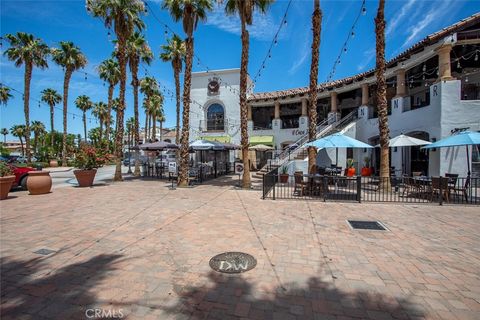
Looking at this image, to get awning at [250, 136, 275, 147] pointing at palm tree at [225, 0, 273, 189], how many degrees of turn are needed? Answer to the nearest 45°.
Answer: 0° — it already faces it

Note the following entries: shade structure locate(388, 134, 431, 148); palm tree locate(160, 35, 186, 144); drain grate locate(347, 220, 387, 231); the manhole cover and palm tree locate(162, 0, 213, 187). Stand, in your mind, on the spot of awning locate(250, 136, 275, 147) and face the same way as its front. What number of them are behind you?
0

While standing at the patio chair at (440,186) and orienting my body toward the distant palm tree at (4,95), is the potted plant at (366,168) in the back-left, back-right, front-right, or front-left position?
front-right

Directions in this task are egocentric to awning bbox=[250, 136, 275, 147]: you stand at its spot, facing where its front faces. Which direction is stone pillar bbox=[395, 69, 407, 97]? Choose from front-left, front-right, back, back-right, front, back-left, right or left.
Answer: front-left

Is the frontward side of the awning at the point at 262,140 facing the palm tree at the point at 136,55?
no

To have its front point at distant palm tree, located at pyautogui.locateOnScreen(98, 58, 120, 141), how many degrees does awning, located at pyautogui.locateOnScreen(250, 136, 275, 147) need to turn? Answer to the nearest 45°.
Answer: approximately 90° to its right

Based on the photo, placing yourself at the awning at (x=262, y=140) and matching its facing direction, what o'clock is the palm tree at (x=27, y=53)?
The palm tree is roughly at 3 o'clock from the awning.

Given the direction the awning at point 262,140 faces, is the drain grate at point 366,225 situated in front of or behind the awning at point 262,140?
in front

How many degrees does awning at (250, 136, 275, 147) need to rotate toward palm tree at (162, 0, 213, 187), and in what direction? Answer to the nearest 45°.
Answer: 0° — it already faces it

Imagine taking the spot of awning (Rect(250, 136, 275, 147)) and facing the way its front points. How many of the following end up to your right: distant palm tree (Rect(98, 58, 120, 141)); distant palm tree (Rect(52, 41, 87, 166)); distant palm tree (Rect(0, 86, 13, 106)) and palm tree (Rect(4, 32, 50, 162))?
4

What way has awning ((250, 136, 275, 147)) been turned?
toward the camera

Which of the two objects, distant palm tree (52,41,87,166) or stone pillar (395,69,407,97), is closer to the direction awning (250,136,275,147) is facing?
the stone pillar

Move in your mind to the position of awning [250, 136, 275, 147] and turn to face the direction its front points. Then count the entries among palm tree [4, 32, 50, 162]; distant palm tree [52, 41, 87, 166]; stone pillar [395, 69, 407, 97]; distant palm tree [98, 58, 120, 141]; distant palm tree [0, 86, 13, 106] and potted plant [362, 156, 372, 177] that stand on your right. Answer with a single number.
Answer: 4

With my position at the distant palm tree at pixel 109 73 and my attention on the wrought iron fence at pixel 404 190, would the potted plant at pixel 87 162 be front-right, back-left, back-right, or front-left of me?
front-right

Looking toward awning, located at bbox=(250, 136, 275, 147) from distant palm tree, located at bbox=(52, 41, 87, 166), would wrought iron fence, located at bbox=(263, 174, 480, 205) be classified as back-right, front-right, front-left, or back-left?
front-right

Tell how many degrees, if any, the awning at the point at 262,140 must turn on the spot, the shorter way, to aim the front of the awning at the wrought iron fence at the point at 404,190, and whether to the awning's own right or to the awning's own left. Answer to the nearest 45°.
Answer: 0° — it already faces it

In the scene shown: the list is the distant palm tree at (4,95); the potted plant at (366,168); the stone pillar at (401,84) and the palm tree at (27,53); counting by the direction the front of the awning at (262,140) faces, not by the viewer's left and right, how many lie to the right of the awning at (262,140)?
2

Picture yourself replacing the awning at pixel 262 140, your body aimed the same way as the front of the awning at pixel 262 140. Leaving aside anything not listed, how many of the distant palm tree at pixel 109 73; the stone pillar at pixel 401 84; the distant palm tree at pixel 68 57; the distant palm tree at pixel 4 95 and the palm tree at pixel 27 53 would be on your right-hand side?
4

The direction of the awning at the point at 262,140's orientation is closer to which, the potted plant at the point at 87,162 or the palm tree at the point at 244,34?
the palm tree

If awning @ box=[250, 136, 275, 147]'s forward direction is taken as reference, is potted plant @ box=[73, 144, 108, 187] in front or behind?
in front

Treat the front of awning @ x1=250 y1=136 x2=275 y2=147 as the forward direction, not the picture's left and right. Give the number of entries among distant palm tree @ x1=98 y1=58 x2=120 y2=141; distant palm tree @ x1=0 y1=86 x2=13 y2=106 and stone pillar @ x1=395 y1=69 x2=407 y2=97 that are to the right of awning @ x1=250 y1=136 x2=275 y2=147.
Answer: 2

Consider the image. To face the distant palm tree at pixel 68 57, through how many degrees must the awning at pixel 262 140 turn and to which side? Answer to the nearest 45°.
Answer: approximately 90° to its right
